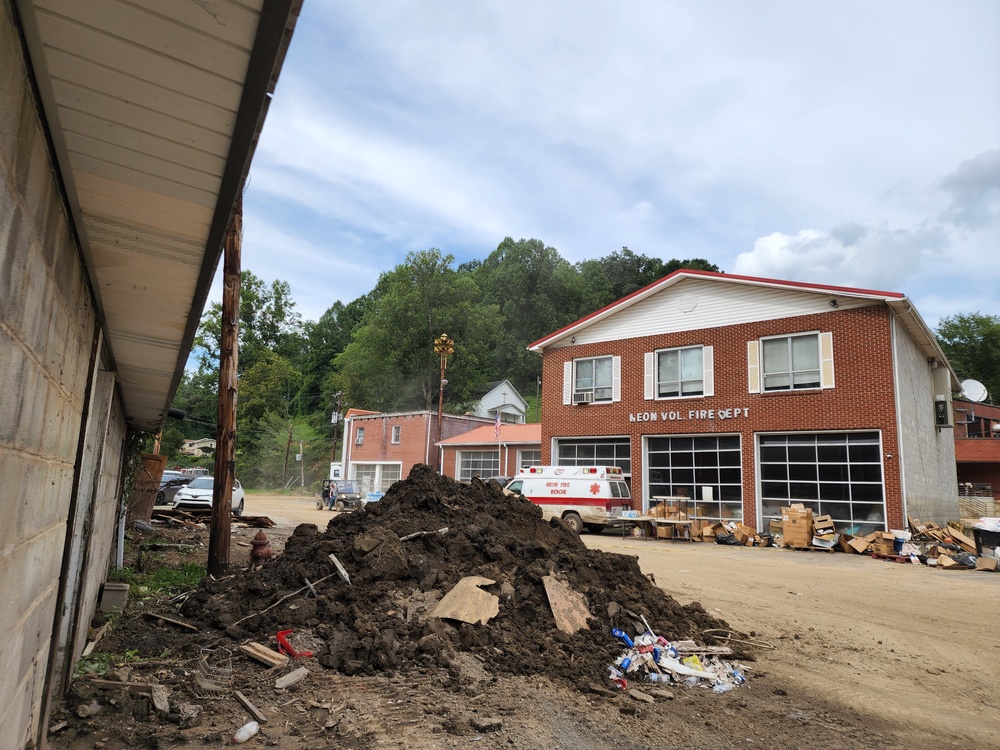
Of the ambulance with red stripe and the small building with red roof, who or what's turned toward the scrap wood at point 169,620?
the small building with red roof

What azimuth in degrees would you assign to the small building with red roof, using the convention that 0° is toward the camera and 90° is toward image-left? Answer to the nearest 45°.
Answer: approximately 0°

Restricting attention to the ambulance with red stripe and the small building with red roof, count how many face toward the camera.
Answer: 1

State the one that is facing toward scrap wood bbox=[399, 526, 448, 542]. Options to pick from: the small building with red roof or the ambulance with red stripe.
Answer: the small building with red roof

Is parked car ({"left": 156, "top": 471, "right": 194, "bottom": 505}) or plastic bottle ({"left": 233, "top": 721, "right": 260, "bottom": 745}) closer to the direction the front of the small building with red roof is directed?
the plastic bottle

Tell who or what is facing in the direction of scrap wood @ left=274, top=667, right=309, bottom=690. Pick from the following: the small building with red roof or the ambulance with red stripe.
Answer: the small building with red roof

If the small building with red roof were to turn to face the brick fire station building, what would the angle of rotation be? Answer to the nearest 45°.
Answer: approximately 45° to its left

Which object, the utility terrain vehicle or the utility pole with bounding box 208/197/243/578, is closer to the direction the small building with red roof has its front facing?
the utility pole

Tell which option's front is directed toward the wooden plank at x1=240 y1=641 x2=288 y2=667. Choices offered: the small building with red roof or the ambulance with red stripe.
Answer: the small building with red roof

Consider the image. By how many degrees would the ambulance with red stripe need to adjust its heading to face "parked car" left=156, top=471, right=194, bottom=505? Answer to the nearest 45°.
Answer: approximately 45° to its left

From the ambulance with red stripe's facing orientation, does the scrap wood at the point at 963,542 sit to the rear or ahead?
to the rear

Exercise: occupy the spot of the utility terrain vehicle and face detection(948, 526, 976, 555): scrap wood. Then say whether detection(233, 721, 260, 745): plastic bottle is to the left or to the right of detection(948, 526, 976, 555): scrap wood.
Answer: right

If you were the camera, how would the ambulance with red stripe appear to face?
facing away from the viewer and to the left of the viewer
